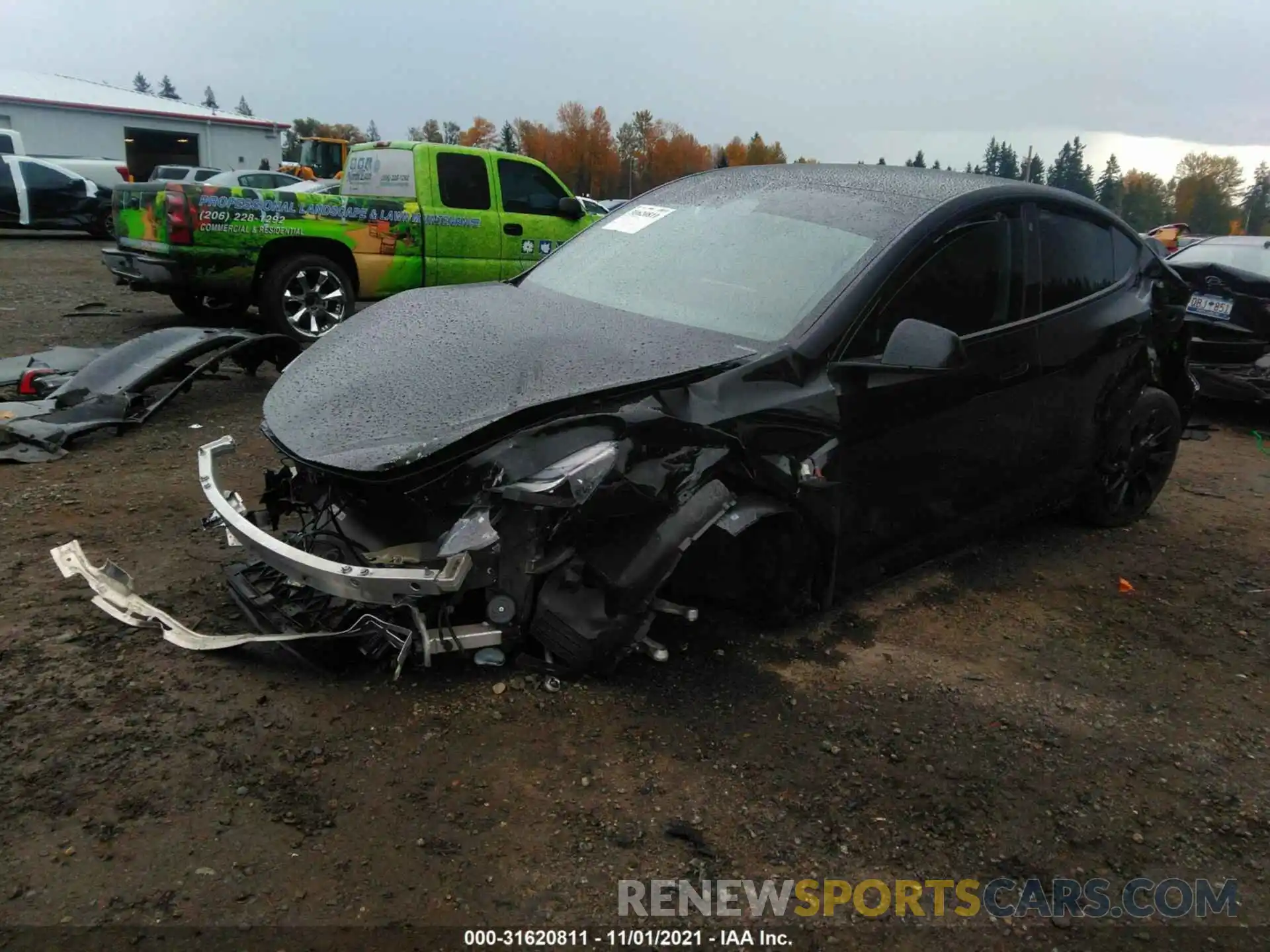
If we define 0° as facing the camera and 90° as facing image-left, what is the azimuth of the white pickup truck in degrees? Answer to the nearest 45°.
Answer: approximately 90°

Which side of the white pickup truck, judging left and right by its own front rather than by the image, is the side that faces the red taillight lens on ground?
left

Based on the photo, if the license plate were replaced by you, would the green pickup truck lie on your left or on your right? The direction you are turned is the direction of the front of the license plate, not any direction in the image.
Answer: on your right

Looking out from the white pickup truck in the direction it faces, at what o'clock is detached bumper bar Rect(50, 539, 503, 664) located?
The detached bumper bar is roughly at 9 o'clock from the white pickup truck.

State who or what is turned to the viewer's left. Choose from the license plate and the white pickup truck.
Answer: the white pickup truck

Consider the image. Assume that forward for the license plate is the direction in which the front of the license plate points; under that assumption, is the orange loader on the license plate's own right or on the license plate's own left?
on the license plate's own right

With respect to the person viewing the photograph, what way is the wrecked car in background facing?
facing away from the viewer and to the right of the viewer

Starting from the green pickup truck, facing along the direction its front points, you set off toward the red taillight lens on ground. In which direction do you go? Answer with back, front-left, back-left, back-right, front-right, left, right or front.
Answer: back

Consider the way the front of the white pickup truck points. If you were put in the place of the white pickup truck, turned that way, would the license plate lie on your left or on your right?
on your left
